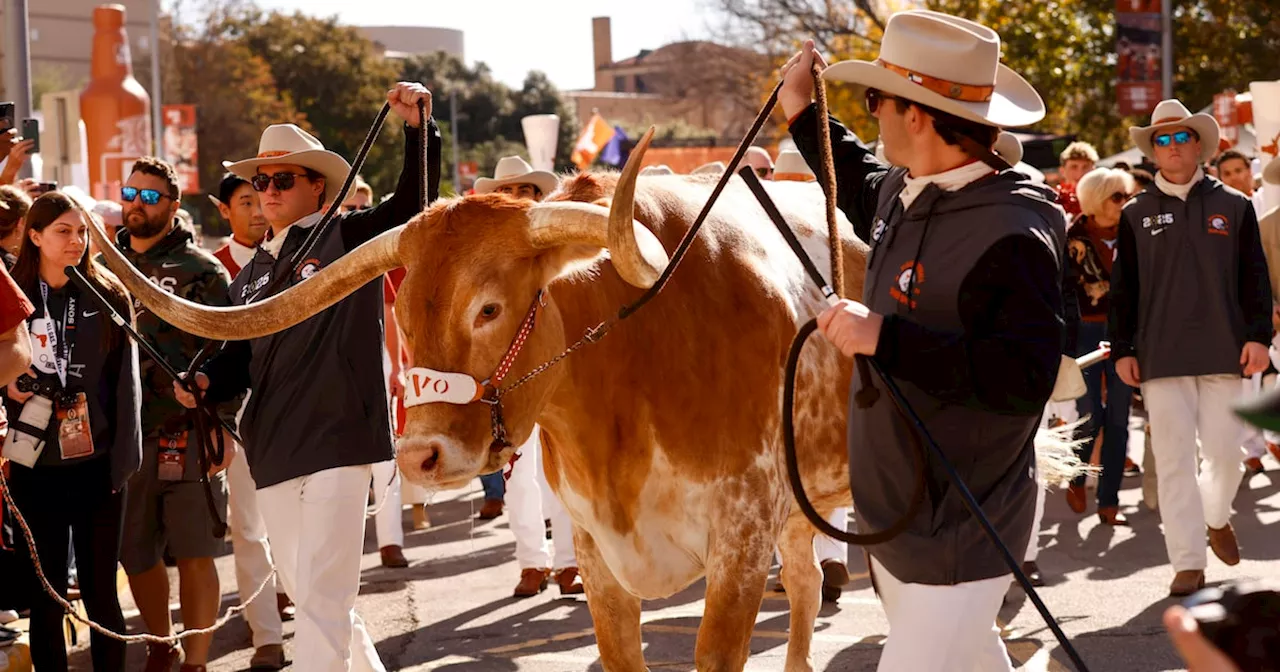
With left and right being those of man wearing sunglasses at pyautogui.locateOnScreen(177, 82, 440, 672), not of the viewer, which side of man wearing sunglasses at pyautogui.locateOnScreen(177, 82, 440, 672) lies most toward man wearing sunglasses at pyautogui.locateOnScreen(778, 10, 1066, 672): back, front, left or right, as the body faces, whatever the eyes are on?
left

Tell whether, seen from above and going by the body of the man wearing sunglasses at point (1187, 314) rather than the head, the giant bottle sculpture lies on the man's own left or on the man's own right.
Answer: on the man's own right

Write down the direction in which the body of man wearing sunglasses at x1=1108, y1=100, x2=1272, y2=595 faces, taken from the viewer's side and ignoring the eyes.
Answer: toward the camera

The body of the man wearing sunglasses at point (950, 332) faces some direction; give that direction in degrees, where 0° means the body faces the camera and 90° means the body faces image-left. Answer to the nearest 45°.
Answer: approximately 45°

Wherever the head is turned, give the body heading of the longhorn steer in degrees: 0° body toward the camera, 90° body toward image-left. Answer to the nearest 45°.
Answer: approximately 45°

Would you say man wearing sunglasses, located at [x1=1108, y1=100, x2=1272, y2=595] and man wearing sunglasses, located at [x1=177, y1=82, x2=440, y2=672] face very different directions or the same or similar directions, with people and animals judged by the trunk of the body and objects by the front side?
same or similar directions

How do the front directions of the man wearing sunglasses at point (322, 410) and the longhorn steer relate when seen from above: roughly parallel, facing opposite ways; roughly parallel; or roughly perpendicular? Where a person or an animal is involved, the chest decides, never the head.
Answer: roughly parallel

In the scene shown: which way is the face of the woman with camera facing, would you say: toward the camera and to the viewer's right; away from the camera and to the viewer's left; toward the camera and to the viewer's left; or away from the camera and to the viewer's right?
toward the camera and to the viewer's right

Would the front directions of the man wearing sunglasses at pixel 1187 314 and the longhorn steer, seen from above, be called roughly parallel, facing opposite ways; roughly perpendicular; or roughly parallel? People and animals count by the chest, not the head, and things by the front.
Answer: roughly parallel

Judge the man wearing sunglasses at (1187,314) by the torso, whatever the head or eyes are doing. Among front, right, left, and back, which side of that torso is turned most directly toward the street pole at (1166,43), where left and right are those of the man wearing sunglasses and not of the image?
back

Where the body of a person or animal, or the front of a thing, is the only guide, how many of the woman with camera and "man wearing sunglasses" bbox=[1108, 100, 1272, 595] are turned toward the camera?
2

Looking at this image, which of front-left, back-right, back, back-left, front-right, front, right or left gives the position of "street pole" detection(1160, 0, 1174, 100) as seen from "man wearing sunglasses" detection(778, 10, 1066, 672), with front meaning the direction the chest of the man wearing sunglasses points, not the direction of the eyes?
back-right

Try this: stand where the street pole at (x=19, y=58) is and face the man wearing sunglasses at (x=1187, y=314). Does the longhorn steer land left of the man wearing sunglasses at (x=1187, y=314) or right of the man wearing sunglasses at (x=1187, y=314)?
right

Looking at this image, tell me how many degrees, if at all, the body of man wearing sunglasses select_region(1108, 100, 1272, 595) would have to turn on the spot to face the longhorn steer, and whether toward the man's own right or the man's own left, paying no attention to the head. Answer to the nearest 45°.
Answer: approximately 45° to the man's own right

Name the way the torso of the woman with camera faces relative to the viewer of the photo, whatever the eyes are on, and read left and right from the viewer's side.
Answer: facing the viewer
